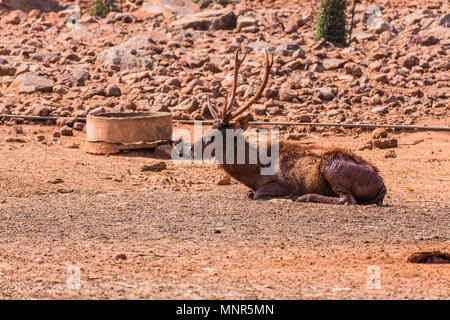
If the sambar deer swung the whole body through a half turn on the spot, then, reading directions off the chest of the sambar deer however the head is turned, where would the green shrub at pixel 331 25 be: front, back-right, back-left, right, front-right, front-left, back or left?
left

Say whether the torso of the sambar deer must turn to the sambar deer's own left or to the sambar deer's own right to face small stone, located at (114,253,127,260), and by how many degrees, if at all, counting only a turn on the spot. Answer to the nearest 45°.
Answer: approximately 45° to the sambar deer's own left

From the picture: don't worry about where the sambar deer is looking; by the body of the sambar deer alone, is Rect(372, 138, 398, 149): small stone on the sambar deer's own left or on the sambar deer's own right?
on the sambar deer's own right

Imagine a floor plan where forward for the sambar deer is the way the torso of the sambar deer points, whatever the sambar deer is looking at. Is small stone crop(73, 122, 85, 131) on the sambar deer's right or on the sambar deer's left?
on the sambar deer's right

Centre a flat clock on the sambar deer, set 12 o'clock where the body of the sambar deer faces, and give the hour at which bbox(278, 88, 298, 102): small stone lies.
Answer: The small stone is roughly at 3 o'clock from the sambar deer.

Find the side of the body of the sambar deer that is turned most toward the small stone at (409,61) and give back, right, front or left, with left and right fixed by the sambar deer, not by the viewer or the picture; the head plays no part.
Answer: right

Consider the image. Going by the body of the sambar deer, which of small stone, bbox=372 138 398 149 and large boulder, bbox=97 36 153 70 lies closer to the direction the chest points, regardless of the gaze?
the large boulder

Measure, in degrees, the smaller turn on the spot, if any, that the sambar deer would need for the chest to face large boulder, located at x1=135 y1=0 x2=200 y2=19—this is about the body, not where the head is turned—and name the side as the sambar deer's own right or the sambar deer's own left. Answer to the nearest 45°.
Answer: approximately 90° to the sambar deer's own right

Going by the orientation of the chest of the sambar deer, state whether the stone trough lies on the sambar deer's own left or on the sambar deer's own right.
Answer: on the sambar deer's own right

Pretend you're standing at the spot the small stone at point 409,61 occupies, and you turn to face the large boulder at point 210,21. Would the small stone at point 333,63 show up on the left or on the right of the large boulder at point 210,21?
left

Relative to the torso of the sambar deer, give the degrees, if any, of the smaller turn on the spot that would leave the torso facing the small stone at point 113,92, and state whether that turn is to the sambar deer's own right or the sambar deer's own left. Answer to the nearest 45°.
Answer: approximately 45° to the sambar deer's own right

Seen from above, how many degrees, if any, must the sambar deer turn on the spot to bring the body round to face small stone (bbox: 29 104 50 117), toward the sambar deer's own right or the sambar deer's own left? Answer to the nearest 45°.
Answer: approximately 45° to the sambar deer's own right

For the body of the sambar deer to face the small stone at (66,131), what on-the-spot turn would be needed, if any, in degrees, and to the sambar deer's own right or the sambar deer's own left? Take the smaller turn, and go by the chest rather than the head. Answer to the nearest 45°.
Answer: approximately 45° to the sambar deer's own right

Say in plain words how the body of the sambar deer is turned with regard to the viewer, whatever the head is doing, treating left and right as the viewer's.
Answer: facing to the left of the viewer

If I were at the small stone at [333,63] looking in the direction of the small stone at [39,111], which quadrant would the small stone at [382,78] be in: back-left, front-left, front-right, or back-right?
back-left
